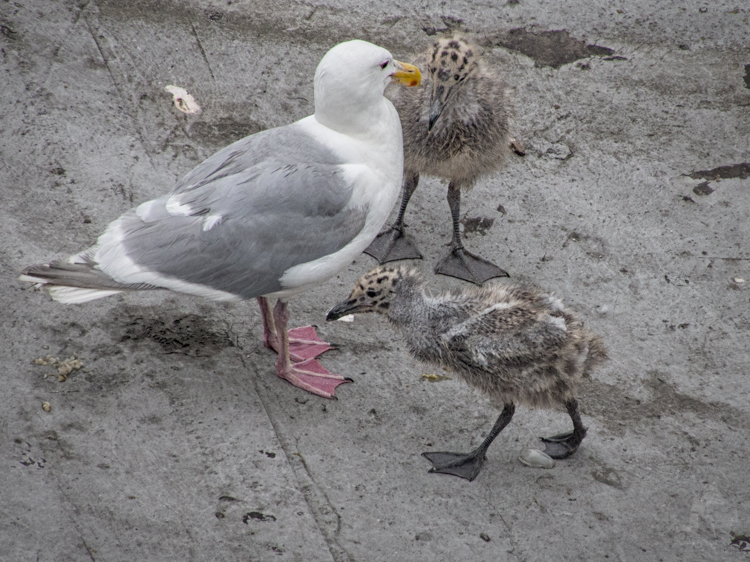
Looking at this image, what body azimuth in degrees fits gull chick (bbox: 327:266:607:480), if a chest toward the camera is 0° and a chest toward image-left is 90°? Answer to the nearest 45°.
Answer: approximately 90°

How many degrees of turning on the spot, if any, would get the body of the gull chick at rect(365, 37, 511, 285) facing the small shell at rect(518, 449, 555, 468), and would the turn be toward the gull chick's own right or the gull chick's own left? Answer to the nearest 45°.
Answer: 0° — it already faces it

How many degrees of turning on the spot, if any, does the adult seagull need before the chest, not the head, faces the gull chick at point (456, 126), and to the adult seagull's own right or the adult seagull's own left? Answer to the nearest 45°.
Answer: approximately 45° to the adult seagull's own left

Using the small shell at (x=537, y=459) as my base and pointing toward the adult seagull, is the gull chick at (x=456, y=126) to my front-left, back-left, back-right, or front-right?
front-right

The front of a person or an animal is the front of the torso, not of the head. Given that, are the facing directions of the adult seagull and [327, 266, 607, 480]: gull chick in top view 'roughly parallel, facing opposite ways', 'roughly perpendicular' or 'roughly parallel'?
roughly parallel, facing opposite ways

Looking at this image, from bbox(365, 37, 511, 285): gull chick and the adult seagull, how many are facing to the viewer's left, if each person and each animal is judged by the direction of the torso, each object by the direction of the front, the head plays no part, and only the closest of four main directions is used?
0

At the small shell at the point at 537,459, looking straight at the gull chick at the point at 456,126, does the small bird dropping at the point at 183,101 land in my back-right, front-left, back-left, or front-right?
front-left

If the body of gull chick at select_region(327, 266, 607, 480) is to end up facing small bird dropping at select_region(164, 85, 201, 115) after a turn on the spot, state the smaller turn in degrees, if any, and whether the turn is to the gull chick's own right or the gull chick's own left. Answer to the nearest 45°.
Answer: approximately 45° to the gull chick's own right

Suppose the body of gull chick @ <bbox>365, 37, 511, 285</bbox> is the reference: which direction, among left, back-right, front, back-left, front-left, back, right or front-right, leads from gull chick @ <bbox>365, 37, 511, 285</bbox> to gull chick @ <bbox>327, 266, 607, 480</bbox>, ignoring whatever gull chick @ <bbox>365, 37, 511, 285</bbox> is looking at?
front

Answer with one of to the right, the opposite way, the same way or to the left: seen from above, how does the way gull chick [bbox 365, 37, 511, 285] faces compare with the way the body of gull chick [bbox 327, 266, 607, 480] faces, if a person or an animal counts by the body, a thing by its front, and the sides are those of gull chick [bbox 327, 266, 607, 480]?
to the left

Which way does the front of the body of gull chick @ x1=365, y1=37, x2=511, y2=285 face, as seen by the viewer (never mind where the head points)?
toward the camera

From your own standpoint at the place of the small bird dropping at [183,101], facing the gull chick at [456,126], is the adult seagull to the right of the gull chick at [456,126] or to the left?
right

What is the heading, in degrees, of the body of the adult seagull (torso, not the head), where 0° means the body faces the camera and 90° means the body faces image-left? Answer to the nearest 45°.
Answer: approximately 270°

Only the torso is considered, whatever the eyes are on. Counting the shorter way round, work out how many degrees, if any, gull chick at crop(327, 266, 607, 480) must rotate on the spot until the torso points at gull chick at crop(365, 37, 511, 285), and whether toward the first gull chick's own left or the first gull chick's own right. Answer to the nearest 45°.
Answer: approximately 90° to the first gull chick's own right
